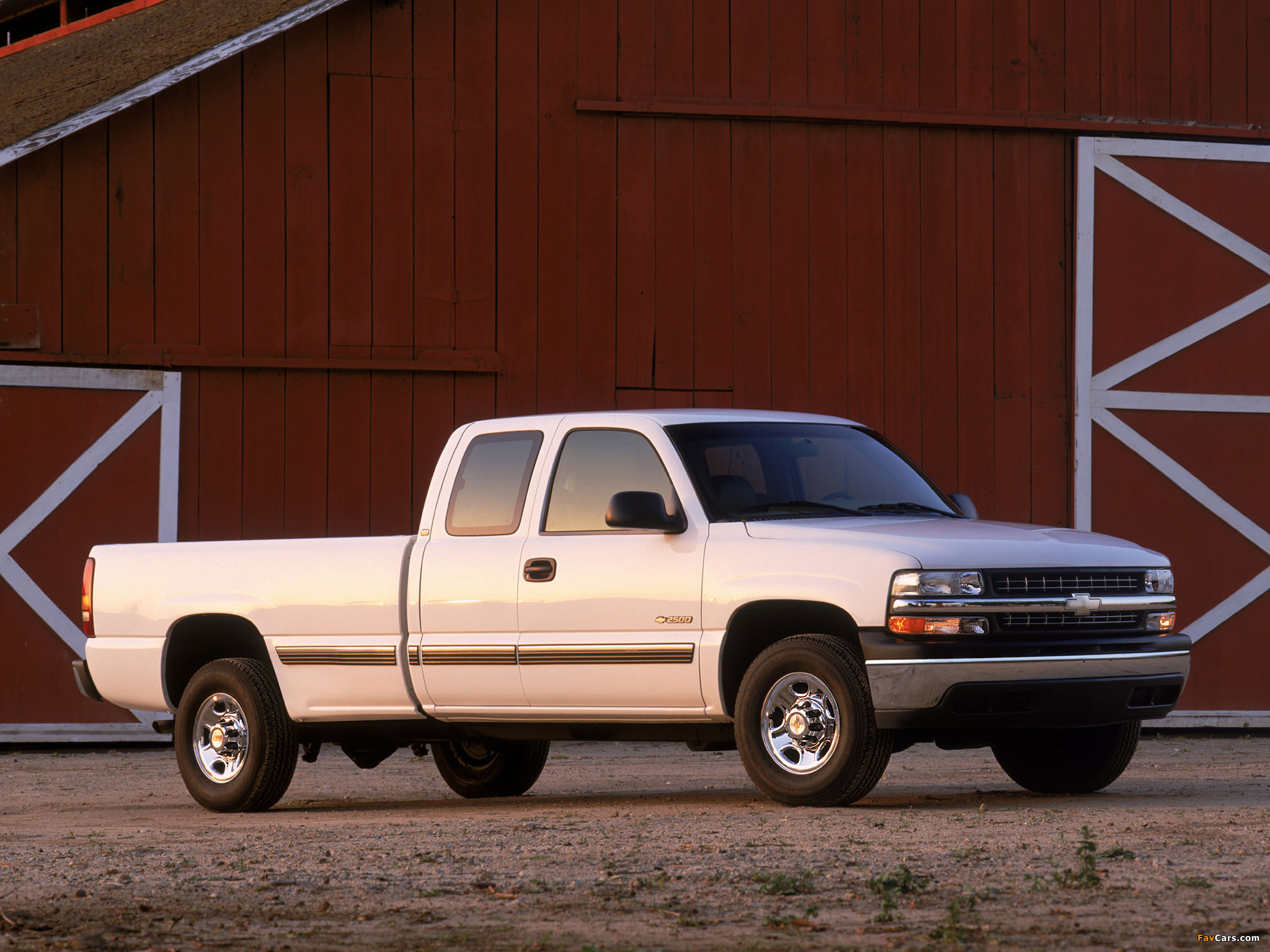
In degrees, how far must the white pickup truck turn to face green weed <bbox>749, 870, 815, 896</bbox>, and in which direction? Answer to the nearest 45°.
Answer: approximately 45° to its right

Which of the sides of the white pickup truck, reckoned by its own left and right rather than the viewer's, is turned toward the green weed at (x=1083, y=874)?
front

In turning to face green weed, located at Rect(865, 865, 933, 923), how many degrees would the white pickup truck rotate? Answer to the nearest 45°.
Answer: approximately 45° to its right

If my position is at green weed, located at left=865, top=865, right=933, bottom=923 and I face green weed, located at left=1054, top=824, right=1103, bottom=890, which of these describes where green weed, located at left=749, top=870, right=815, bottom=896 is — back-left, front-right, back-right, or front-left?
back-left

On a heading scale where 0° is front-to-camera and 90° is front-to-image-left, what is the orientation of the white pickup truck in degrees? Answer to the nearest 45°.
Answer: approximately 315°
